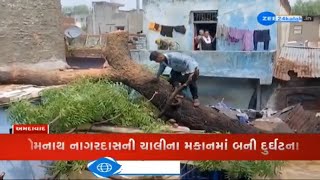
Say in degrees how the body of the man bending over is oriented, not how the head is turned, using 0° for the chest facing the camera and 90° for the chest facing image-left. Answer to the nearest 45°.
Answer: approximately 90°
